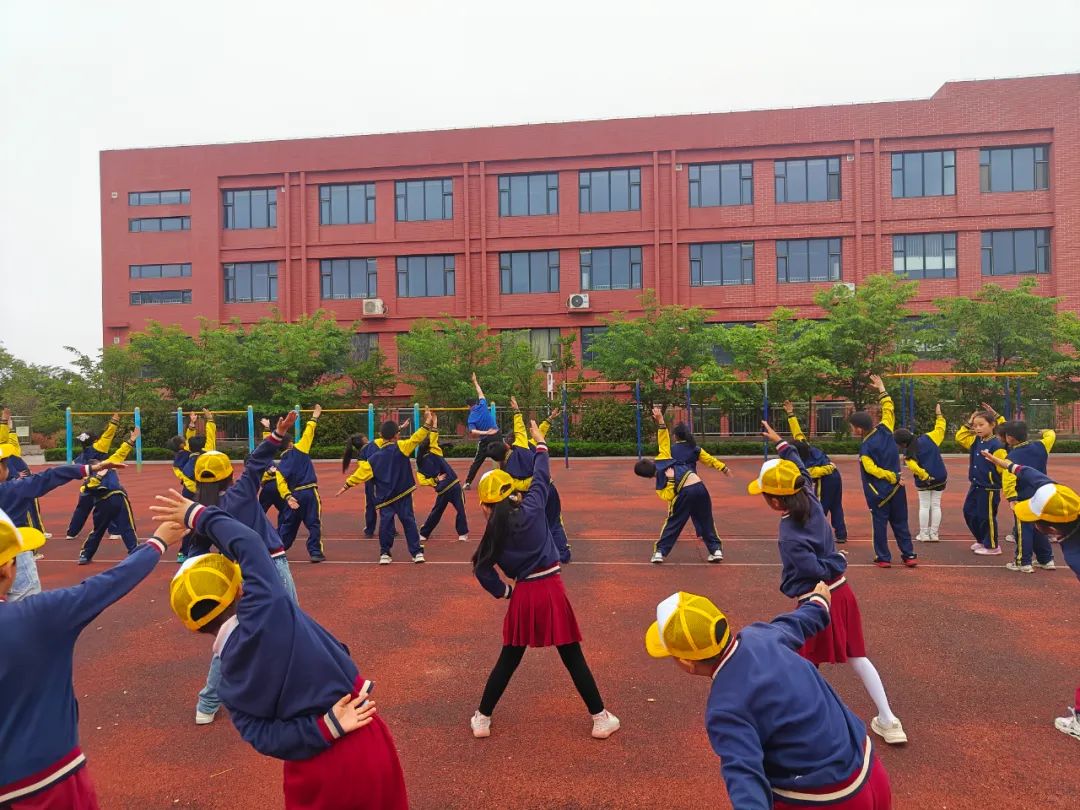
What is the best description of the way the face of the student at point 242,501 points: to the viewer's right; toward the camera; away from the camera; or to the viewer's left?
away from the camera

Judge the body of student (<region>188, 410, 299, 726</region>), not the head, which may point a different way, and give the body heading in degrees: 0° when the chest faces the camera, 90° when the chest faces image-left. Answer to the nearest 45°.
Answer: approximately 180°

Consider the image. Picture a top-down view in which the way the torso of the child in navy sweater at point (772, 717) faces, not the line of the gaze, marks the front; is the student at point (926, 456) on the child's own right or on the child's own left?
on the child's own right

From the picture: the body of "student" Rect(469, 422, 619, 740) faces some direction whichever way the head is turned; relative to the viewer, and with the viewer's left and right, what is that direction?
facing away from the viewer

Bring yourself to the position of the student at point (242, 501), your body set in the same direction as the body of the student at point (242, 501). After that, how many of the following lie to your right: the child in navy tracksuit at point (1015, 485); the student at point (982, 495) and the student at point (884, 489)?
3

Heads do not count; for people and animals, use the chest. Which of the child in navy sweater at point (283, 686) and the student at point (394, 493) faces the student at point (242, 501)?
the child in navy sweater

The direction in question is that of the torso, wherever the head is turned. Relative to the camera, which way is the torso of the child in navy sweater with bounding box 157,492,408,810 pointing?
away from the camera
